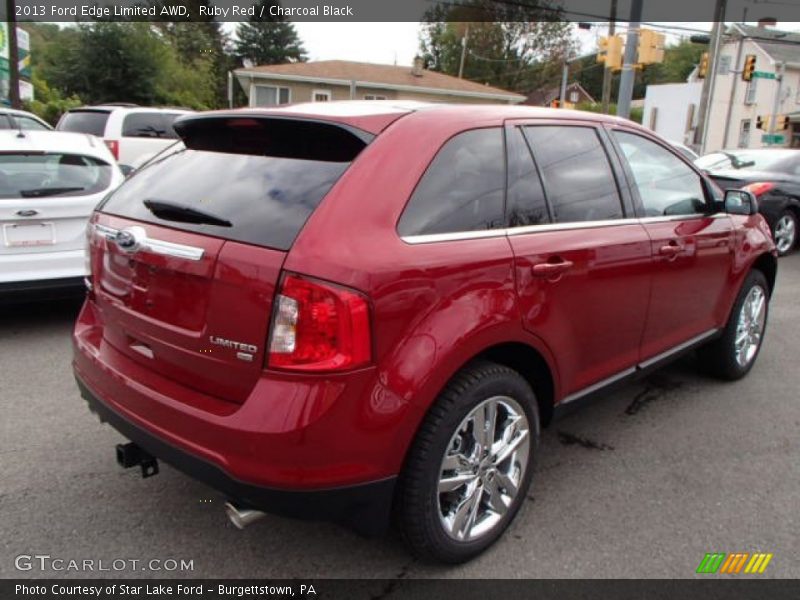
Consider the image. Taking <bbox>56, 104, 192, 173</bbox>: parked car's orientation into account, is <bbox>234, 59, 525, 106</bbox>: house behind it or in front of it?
in front

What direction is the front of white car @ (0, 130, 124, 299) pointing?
away from the camera

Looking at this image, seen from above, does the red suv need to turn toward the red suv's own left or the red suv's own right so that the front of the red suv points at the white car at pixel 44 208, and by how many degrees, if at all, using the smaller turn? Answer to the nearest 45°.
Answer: approximately 90° to the red suv's own left

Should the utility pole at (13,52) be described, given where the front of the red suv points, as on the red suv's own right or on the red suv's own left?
on the red suv's own left

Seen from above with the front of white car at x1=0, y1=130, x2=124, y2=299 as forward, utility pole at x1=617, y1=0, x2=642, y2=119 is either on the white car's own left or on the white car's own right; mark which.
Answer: on the white car's own right

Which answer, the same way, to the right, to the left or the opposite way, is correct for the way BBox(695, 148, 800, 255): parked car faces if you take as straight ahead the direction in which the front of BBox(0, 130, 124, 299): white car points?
to the right

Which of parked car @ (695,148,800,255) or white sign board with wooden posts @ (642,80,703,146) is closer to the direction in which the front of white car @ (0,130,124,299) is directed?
the white sign board with wooden posts

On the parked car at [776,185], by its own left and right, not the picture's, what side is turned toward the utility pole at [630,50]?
left

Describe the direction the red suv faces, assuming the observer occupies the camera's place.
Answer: facing away from the viewer and to the right of the viewer

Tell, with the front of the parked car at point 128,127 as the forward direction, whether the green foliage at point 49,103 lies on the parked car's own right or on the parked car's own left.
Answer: on the parked car's own left
